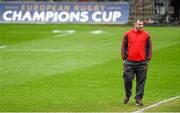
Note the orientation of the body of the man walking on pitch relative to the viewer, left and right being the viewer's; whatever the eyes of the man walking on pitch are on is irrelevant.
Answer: facing the viewer
